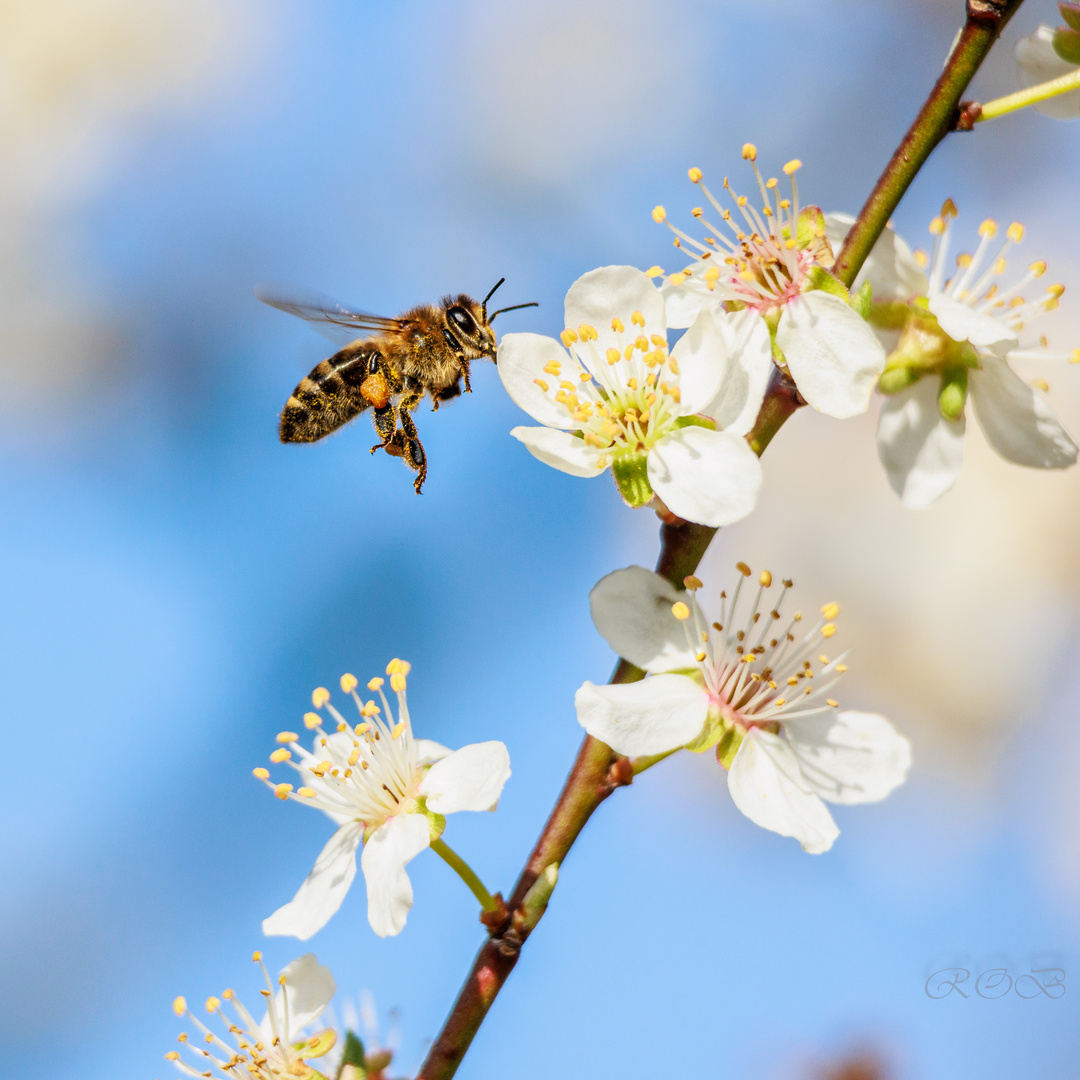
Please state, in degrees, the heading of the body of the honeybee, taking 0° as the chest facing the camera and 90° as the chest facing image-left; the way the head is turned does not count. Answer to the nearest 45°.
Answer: approximately 270°

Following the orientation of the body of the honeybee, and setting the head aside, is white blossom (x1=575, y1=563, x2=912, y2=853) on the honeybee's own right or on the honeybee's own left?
on the honeybee's own right

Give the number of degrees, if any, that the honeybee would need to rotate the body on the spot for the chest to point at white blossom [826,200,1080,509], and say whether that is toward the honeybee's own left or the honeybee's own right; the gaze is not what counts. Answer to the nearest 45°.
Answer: approximately 45° to the honeybee's own right
